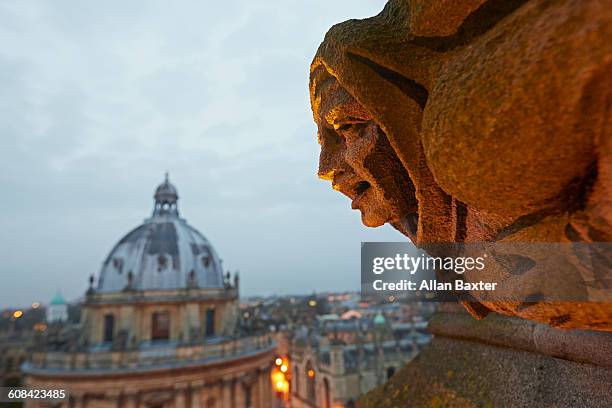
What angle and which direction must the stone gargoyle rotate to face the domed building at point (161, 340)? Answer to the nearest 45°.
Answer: approximately 45° to its right

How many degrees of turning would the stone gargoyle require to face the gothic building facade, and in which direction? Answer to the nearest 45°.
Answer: approximately 90° to its right

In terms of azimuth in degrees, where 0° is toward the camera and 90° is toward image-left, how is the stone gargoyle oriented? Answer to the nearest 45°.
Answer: approximately 90°
